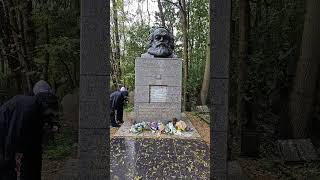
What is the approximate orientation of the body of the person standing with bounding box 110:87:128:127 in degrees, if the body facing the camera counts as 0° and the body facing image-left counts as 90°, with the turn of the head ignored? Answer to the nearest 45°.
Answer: approximately 270°

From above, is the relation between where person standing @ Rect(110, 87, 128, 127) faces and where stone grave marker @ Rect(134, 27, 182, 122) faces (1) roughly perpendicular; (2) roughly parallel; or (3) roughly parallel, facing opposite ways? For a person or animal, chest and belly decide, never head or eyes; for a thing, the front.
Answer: roughly perpendicular
